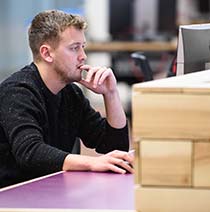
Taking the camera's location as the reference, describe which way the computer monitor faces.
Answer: facing away from the viewer and to the left of the viewer

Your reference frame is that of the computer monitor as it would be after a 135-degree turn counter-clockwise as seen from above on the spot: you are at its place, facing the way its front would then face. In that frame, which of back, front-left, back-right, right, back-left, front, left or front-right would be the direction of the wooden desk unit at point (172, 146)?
front

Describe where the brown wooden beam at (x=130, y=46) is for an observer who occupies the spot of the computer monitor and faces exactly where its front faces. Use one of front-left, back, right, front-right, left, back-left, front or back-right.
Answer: front-right

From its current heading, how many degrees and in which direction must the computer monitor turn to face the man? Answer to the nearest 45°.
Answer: approximately 135° to its left
